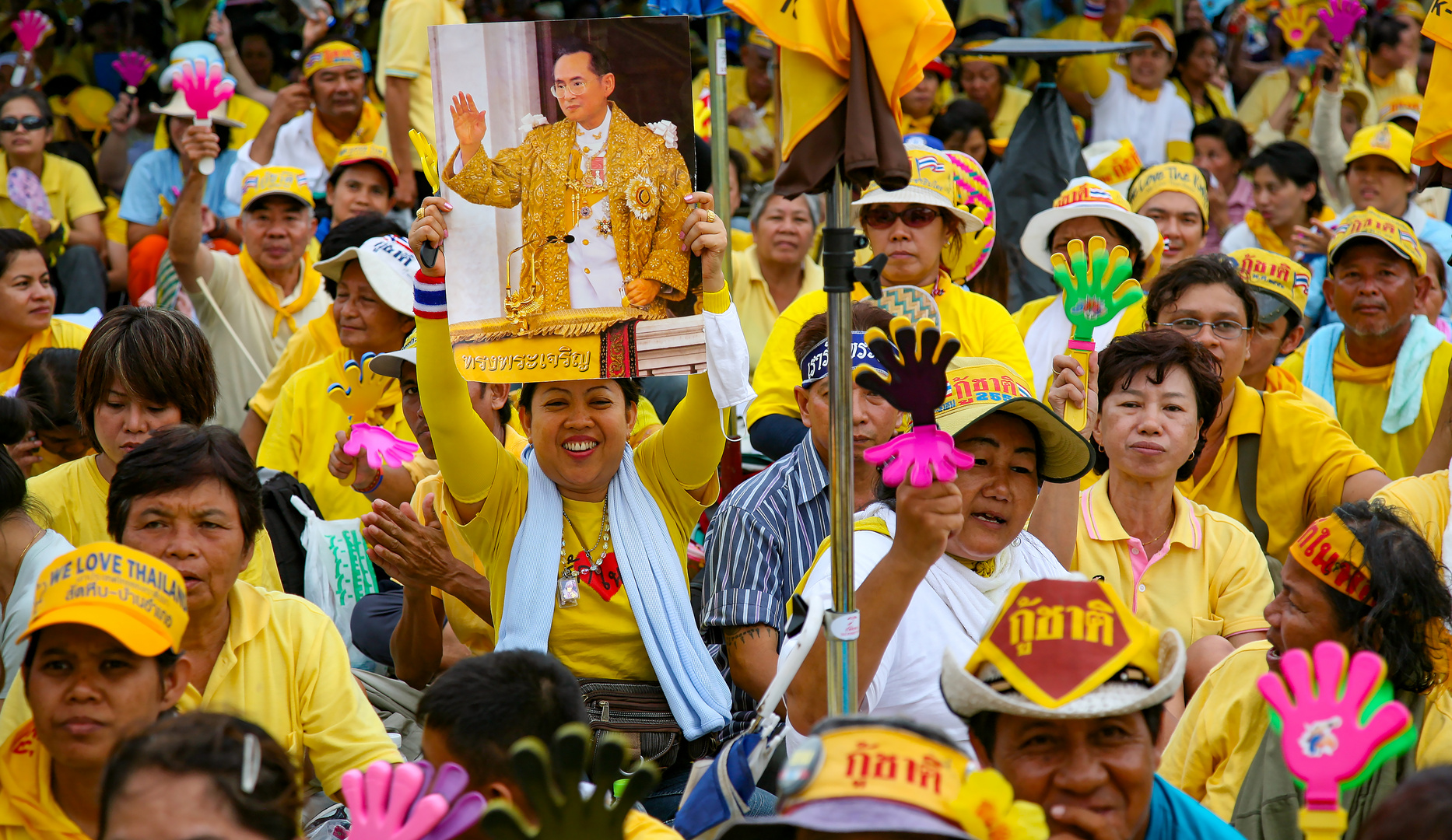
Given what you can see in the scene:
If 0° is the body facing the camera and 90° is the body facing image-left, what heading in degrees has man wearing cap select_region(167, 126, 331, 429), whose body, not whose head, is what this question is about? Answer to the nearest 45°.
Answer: approximately 0°

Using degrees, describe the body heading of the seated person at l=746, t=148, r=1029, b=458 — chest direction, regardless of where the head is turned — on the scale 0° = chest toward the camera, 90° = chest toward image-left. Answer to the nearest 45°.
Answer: approximately 0°

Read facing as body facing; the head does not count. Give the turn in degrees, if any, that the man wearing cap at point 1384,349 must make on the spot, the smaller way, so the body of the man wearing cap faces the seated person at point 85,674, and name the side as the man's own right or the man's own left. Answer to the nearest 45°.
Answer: approximately 45° to the man's own right

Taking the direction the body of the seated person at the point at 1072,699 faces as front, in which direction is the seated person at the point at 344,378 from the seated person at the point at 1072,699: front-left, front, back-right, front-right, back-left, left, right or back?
back-right

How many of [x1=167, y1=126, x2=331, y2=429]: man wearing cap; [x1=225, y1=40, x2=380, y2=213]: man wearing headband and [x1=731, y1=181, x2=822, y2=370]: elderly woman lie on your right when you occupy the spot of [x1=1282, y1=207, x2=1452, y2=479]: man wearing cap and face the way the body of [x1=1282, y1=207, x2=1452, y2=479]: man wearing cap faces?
3
